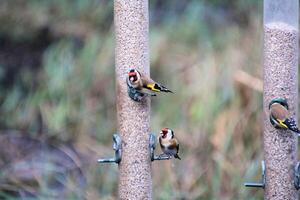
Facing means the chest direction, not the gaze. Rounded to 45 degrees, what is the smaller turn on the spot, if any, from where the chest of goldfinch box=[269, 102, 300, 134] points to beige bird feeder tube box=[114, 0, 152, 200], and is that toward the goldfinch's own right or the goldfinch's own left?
approximately 45° to the goldfinch's own left

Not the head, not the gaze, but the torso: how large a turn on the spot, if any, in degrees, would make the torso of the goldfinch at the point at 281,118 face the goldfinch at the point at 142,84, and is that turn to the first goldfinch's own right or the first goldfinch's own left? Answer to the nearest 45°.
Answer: approximately 45° to the first goldfinch's own left

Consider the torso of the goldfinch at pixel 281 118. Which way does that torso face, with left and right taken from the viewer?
facing away from the viewer and to the left of the viewer
